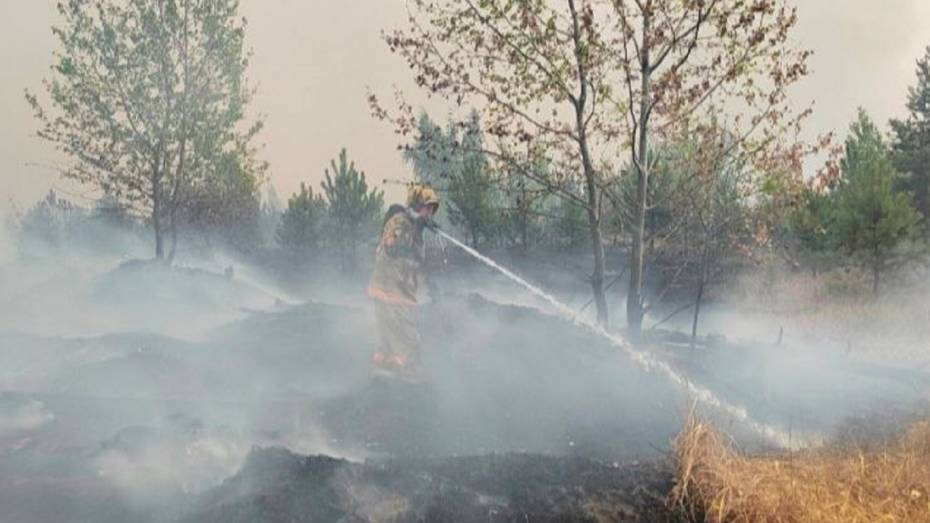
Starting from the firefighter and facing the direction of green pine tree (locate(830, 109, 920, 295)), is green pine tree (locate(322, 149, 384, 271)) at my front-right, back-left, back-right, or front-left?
front-left

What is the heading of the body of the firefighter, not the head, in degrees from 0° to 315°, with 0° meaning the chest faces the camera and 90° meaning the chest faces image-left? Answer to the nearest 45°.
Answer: approximately 270°

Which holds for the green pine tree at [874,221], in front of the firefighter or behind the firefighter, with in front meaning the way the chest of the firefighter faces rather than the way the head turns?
in front

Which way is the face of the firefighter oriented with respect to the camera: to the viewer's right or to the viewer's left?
to the viewer's right

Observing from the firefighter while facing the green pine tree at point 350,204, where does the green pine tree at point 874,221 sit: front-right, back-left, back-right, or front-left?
front-right

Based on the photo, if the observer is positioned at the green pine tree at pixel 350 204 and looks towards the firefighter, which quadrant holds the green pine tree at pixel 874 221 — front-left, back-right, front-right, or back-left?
front-left

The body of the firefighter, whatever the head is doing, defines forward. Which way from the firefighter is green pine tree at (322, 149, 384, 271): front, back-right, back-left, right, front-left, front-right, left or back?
left
